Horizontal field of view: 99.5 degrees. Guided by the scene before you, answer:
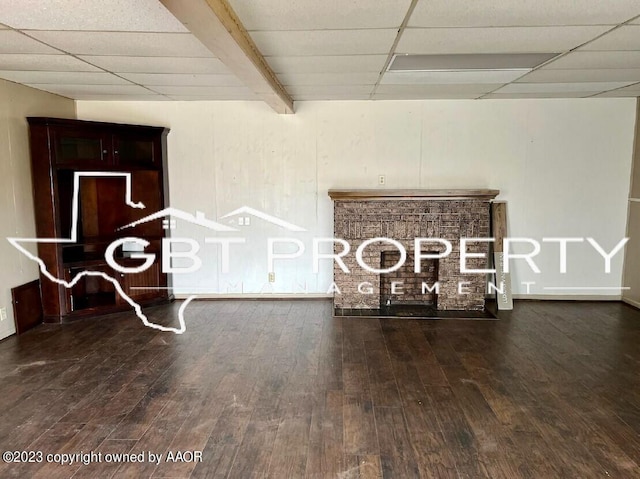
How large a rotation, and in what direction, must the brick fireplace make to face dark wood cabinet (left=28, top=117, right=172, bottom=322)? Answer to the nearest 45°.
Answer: approximately 90° to its right

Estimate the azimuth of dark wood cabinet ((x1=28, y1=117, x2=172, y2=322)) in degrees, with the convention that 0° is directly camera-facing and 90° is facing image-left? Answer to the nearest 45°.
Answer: approximately 315°

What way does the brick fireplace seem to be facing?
toward the camera

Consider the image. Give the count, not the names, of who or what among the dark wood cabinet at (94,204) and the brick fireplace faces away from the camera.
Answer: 0

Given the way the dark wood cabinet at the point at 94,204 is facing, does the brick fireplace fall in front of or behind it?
in front
